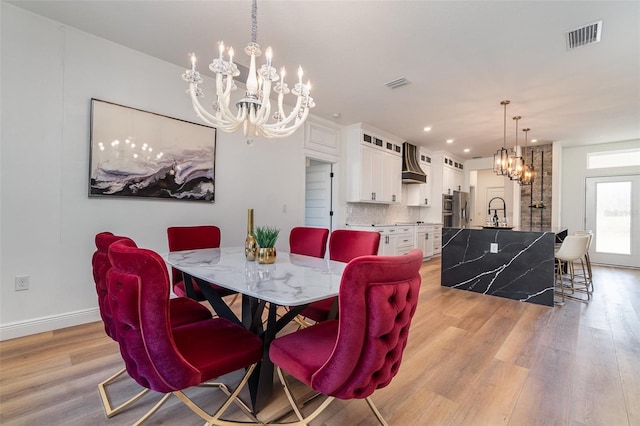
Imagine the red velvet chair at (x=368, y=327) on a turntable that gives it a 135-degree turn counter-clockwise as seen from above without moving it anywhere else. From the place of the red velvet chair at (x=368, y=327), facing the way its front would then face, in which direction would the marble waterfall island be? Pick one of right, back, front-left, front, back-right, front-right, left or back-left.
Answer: back-left

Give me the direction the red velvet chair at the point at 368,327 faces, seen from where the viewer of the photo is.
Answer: facing away from the viewer and to the left of the viewer

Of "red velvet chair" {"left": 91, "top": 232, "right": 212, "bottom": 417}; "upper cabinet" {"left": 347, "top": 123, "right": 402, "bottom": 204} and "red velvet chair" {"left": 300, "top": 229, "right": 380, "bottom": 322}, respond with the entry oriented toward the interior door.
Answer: "red velvet chair" {"left": 91, "top": 232, "right": 212, "bottom": 417}

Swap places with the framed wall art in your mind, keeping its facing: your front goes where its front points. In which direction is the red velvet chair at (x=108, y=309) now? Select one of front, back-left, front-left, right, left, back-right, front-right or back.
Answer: front-right

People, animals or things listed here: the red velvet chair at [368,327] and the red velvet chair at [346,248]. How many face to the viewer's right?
0

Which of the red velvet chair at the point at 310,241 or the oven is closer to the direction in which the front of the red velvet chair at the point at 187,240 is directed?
the red velvet chair

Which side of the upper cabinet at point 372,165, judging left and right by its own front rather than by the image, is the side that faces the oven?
left

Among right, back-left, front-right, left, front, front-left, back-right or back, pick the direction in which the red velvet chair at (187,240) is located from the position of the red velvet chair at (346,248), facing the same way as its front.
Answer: front-right

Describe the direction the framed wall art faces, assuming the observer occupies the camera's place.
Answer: facing the viewer and to the right of the viewer

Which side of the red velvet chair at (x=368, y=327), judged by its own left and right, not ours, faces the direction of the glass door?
right

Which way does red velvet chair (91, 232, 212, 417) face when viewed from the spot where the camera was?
facing away from the viewer and to the right of the viewer

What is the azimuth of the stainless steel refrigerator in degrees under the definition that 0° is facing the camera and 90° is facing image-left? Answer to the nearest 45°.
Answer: approximately 315°

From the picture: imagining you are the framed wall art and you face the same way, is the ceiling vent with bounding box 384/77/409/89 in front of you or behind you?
in front
